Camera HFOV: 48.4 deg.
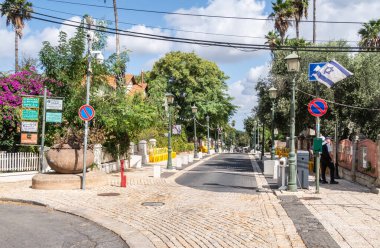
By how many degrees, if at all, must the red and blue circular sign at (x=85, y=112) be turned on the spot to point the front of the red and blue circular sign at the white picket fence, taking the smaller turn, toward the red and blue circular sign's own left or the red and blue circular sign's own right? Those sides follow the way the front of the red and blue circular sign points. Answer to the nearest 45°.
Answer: approximately 135° to the red and blue circular sign's own right

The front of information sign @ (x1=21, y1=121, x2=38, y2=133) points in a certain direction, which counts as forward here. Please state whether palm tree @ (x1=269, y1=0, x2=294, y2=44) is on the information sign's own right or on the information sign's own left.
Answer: on the information sign's own left

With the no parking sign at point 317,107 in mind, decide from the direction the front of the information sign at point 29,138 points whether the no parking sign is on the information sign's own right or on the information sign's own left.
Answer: on the information sign's own left

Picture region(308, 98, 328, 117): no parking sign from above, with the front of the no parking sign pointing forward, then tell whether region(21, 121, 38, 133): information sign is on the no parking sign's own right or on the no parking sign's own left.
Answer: on the no parking sign's own right

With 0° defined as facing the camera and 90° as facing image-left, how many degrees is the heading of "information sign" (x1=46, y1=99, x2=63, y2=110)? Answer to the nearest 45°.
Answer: approximately 0°

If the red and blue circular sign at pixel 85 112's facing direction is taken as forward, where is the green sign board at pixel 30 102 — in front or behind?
behind

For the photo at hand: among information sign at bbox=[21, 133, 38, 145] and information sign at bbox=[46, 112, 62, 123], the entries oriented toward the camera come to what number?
2

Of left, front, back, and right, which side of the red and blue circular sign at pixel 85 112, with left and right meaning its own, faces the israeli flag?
left

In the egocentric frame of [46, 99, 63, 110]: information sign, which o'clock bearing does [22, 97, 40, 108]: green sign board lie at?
The green sign board is roughly at 4 o'clock from the information sign.

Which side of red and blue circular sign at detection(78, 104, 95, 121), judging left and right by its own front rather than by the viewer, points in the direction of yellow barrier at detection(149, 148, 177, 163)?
back

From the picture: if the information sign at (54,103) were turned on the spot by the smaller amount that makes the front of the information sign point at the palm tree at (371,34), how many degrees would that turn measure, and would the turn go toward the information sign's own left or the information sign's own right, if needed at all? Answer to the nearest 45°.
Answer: approximately 135° to the information sign's own left
